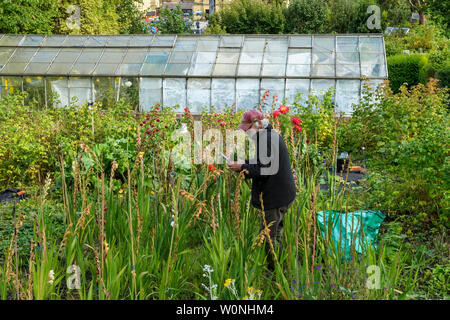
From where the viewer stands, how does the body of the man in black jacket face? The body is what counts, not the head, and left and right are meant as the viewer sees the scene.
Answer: facing to the left of the viewer

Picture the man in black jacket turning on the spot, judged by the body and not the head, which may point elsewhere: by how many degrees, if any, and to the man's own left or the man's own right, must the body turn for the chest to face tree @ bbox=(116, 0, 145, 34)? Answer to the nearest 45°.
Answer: approximately 90° to the man's own right

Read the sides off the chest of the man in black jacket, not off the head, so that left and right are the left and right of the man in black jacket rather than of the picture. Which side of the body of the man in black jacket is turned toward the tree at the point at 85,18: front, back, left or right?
right

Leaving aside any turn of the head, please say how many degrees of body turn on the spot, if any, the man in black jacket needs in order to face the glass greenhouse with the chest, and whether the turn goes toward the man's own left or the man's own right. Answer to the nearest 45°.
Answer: approximately 90° to the man's own right

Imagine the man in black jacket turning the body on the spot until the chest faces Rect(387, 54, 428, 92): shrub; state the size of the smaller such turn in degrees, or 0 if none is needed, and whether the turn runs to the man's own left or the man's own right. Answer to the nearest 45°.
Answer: approximately 90° to the man's own right

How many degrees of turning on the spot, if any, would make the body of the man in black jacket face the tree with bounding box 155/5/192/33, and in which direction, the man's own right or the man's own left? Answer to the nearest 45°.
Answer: approximately 90° to the man's own right

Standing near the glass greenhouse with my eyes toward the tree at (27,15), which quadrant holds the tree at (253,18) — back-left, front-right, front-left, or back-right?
front-right

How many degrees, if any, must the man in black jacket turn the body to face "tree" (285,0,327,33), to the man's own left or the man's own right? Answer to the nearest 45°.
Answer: approximately 90° to the man's own right

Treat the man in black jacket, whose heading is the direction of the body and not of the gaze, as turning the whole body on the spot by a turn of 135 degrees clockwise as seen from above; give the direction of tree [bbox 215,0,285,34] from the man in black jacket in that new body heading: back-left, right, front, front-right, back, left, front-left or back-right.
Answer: front-left

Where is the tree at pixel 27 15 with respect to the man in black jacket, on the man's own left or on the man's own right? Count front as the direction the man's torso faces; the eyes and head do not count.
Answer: on the man's own right

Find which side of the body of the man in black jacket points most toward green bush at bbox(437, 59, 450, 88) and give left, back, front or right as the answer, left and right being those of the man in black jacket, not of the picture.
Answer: right
